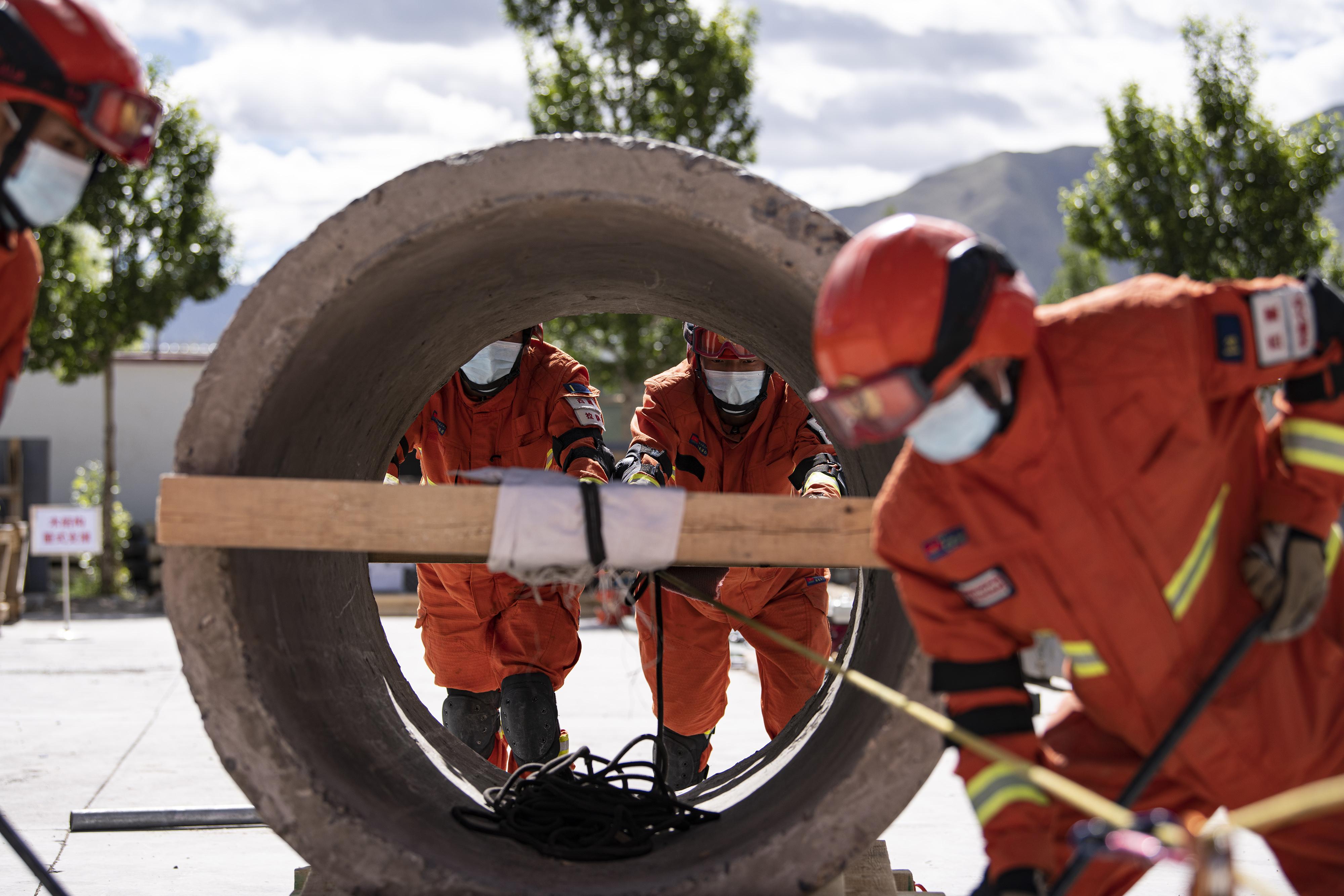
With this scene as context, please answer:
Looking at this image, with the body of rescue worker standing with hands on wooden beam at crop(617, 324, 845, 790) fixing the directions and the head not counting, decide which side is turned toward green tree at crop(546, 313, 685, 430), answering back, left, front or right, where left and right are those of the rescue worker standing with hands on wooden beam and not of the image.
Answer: back

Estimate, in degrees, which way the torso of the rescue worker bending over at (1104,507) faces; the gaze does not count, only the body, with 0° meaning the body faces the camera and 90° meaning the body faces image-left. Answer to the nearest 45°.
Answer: approximately 45°

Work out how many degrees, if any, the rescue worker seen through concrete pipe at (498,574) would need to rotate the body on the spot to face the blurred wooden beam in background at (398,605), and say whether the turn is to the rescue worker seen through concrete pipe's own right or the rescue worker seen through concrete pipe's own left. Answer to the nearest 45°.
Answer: approximately 180°

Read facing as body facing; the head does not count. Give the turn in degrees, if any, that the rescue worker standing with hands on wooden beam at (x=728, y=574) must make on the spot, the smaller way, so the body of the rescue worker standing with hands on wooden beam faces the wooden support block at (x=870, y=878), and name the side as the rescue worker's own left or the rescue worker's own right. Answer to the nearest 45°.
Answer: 0° — they already face it

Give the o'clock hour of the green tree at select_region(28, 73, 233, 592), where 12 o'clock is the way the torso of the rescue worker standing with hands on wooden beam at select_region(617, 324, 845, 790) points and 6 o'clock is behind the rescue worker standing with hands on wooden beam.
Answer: The green tree is roughly at 5 o'clock from the rescue worker standing with hands on wooden beam.

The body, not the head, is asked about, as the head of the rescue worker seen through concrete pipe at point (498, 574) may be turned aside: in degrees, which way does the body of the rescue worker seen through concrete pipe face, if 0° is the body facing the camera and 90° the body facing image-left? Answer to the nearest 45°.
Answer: approximately 0°

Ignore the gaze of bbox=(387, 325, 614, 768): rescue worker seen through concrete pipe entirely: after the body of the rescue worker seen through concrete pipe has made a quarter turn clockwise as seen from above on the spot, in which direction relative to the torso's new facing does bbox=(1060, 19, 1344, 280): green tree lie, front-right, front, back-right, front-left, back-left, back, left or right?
back-right
